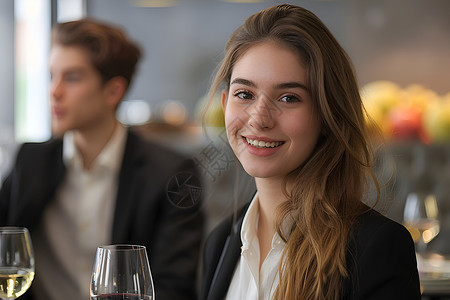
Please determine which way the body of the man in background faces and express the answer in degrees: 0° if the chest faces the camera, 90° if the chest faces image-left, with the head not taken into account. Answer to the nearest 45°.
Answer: approximately 45°

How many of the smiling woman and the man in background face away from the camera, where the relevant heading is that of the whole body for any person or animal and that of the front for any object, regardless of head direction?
0

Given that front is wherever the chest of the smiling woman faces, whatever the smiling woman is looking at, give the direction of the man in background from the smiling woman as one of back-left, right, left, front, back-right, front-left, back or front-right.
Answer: right

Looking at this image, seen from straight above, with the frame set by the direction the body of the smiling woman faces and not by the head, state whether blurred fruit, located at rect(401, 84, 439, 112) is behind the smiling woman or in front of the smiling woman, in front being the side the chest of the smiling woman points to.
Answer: behind

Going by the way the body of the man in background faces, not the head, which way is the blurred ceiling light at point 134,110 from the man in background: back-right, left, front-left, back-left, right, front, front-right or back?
back-right

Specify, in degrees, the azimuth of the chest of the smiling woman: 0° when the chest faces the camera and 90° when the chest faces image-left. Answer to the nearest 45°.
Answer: approximately 45°

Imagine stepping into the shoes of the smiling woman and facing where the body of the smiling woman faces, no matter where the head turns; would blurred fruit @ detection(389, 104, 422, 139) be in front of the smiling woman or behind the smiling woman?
behind
